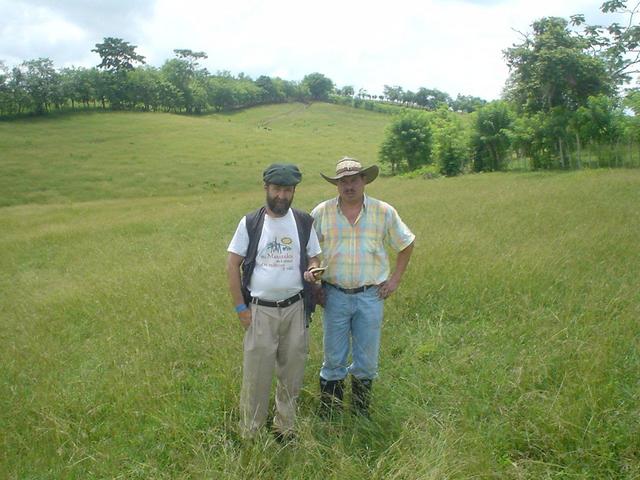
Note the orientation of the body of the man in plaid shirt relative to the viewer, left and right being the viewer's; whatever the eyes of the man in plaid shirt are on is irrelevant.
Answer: facing the viewer

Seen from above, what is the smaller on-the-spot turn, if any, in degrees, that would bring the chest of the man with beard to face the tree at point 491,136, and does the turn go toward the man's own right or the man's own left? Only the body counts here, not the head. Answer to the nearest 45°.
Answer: approximately 135° to the man's own left

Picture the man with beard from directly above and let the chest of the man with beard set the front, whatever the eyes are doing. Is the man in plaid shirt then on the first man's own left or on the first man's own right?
on the first man's own left

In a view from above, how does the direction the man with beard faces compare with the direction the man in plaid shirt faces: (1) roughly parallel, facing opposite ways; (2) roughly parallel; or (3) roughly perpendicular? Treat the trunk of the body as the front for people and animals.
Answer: roughly parallel

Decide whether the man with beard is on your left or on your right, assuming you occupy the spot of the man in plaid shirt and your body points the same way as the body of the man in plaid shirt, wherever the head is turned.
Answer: on your right

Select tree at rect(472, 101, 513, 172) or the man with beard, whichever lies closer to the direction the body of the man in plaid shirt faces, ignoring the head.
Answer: the man with beard

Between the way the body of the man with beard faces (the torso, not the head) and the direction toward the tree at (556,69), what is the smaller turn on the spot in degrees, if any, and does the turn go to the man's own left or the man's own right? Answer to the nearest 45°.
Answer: approximately 135° to the man's own left

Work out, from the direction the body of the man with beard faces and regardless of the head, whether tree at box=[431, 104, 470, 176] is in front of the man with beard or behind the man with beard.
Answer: behind

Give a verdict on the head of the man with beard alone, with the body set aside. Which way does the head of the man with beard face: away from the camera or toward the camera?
toward the camera

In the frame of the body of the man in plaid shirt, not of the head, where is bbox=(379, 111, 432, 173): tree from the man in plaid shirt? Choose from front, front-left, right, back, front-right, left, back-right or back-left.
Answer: back

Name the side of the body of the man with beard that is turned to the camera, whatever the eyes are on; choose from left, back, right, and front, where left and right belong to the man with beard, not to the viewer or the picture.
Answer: front
